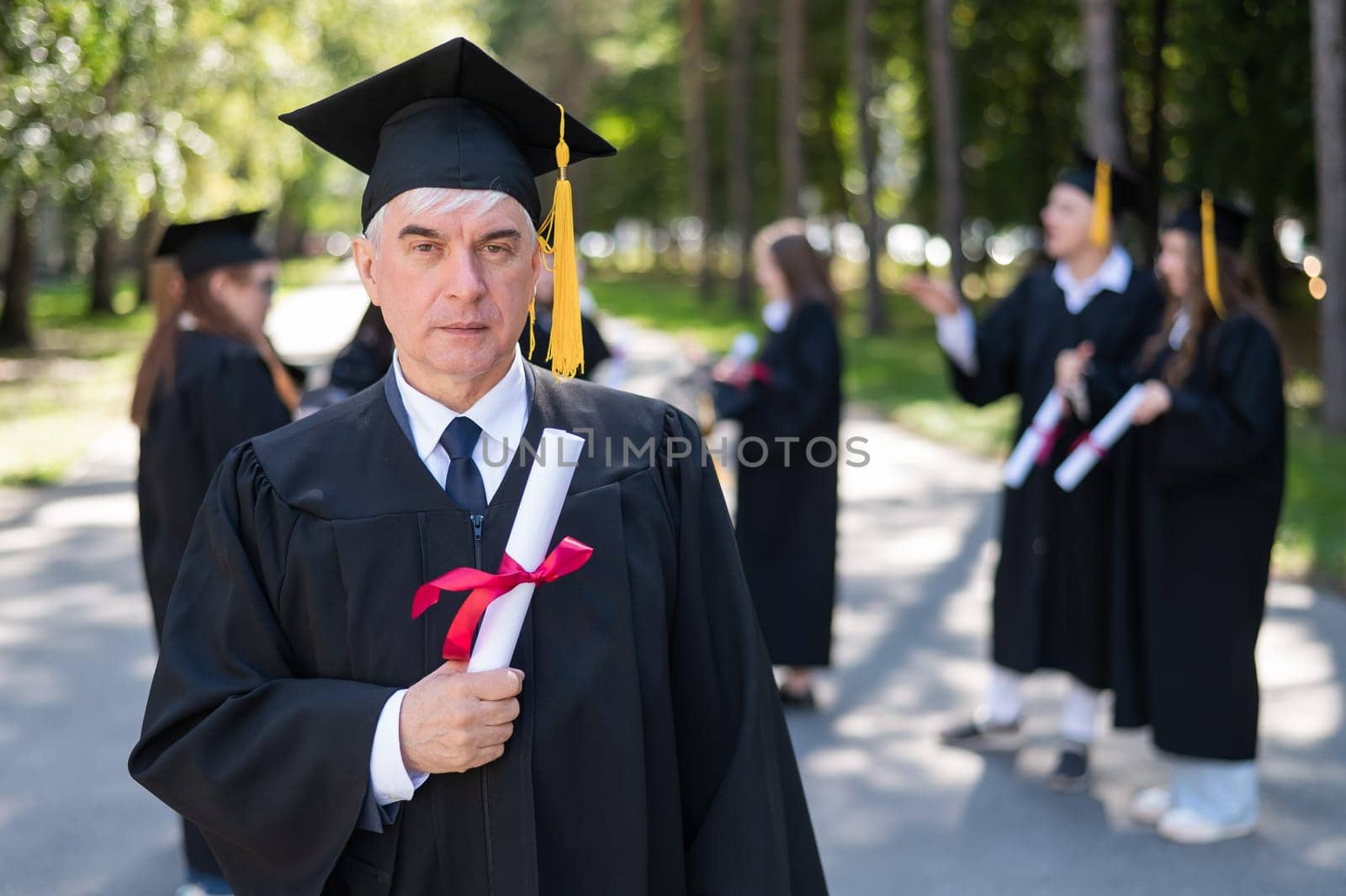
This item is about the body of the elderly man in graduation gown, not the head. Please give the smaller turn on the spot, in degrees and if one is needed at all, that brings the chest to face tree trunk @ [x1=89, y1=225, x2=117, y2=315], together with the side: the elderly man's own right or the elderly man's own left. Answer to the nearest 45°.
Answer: approximately 180°

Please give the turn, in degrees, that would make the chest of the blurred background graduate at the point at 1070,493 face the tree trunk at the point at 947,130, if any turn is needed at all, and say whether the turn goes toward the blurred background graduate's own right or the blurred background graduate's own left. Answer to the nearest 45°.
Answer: approximately 135° to the blurred background graduate's own right

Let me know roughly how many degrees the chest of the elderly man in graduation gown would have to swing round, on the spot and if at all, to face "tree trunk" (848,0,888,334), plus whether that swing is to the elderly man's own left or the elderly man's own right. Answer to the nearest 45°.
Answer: approximately 180°

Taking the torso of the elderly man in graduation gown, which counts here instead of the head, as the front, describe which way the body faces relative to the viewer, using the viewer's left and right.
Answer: facing the viewer

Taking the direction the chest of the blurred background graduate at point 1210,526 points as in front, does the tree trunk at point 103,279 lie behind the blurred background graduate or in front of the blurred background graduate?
in front

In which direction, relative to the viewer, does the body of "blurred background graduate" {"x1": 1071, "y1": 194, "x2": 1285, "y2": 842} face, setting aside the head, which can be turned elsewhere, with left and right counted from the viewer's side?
facing to the left of the viewer

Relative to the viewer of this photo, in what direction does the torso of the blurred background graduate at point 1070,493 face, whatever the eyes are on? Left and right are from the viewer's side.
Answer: facing the viewer and to the left of the viewer

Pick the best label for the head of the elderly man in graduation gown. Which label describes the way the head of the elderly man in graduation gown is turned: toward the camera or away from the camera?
toward the camera

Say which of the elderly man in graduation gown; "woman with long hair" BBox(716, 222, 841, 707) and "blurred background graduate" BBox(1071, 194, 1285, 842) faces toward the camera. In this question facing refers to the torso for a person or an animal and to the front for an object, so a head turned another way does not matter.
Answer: the elderly man in graduation gown

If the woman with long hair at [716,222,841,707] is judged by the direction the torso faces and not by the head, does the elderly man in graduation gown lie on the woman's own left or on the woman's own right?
on the woman's own left

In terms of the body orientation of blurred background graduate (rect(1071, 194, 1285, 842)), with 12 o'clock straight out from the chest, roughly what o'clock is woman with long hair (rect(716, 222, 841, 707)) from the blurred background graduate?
The woman with long hair is roughly at 1 o'clock from the blurred background graduate.
